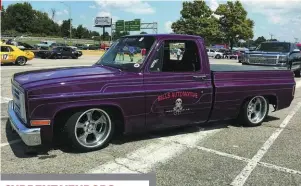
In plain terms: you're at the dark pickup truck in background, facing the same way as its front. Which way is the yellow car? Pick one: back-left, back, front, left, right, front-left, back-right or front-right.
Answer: front-right

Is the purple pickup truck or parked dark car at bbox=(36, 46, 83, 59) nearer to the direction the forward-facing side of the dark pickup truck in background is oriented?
the purple pickup truck

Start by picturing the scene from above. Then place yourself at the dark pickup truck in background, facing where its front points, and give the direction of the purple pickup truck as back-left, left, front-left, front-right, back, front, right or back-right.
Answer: front-left

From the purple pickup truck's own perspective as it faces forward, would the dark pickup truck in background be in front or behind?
behind

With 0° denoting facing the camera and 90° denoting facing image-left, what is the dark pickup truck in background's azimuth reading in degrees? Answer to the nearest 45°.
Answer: approximately 45°

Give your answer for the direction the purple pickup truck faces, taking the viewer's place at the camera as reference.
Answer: facing the viewer and to the left of the viewer

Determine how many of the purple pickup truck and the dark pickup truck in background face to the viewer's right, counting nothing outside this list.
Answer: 0
